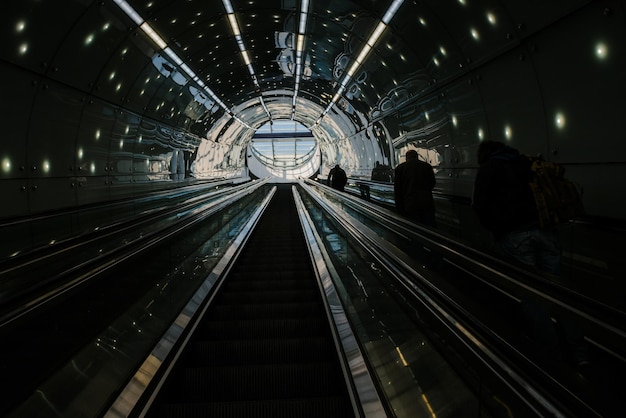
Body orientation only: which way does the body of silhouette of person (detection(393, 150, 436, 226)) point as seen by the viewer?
away from the camera

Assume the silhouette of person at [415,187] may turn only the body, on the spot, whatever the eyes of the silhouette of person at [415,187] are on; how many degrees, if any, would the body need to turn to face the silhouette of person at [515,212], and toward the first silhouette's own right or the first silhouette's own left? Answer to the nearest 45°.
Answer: approximately 180°
